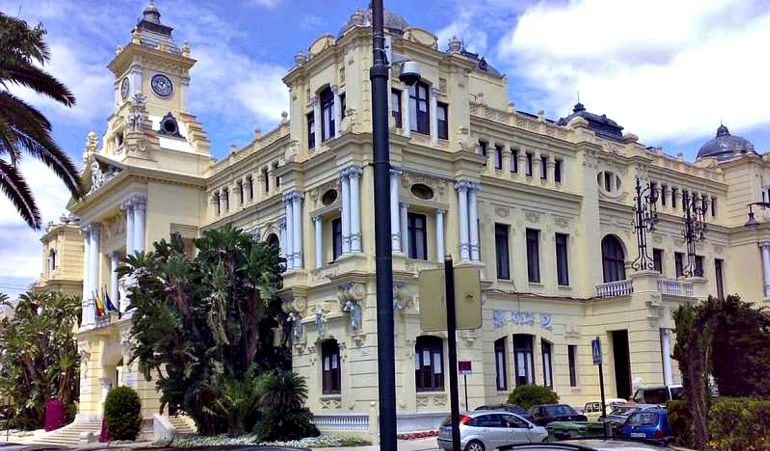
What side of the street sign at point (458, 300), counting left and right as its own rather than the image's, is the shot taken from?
back

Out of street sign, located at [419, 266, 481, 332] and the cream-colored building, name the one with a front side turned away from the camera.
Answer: the street sign

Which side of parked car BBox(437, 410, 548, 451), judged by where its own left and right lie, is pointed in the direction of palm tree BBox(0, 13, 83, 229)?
back

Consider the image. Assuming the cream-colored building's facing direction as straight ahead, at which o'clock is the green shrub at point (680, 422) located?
The green shrub is roughly at 10 o'clock from the cream-colored building.

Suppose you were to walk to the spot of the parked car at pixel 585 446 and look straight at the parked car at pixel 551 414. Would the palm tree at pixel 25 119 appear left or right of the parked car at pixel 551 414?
left

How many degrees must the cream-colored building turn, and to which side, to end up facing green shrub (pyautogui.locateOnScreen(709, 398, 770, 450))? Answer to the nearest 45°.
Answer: approximately 45° to its left

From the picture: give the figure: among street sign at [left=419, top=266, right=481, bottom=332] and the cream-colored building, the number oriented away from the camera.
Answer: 1
